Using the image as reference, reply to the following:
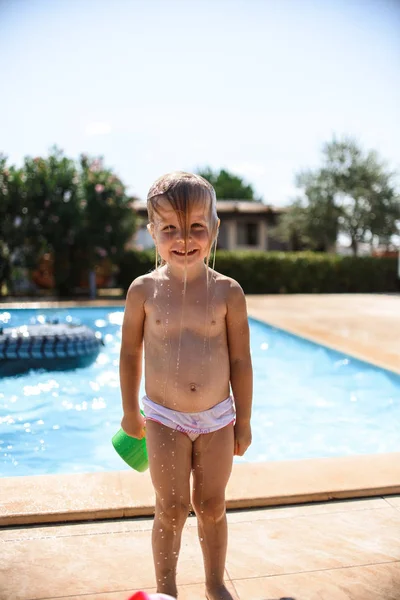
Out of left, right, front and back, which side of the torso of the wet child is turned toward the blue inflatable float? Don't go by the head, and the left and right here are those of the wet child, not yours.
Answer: back

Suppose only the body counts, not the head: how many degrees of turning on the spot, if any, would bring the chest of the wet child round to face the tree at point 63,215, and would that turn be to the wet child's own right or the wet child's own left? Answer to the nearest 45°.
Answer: approximately 180°

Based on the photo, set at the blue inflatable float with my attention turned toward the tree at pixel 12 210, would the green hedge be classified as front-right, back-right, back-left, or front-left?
front-right

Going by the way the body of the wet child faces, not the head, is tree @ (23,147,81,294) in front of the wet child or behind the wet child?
behind

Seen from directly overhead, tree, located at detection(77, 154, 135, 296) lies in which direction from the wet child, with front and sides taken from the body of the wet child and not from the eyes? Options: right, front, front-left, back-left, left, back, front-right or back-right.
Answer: back

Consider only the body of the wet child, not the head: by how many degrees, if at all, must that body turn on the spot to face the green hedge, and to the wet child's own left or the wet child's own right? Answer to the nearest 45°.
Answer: approximately 180°

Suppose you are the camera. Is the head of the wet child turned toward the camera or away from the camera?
toward the camera

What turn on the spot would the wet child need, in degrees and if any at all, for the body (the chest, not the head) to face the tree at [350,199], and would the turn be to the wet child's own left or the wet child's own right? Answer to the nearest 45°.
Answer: approximately 180°

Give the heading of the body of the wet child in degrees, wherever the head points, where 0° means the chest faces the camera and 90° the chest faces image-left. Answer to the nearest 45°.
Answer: approximately 0°
